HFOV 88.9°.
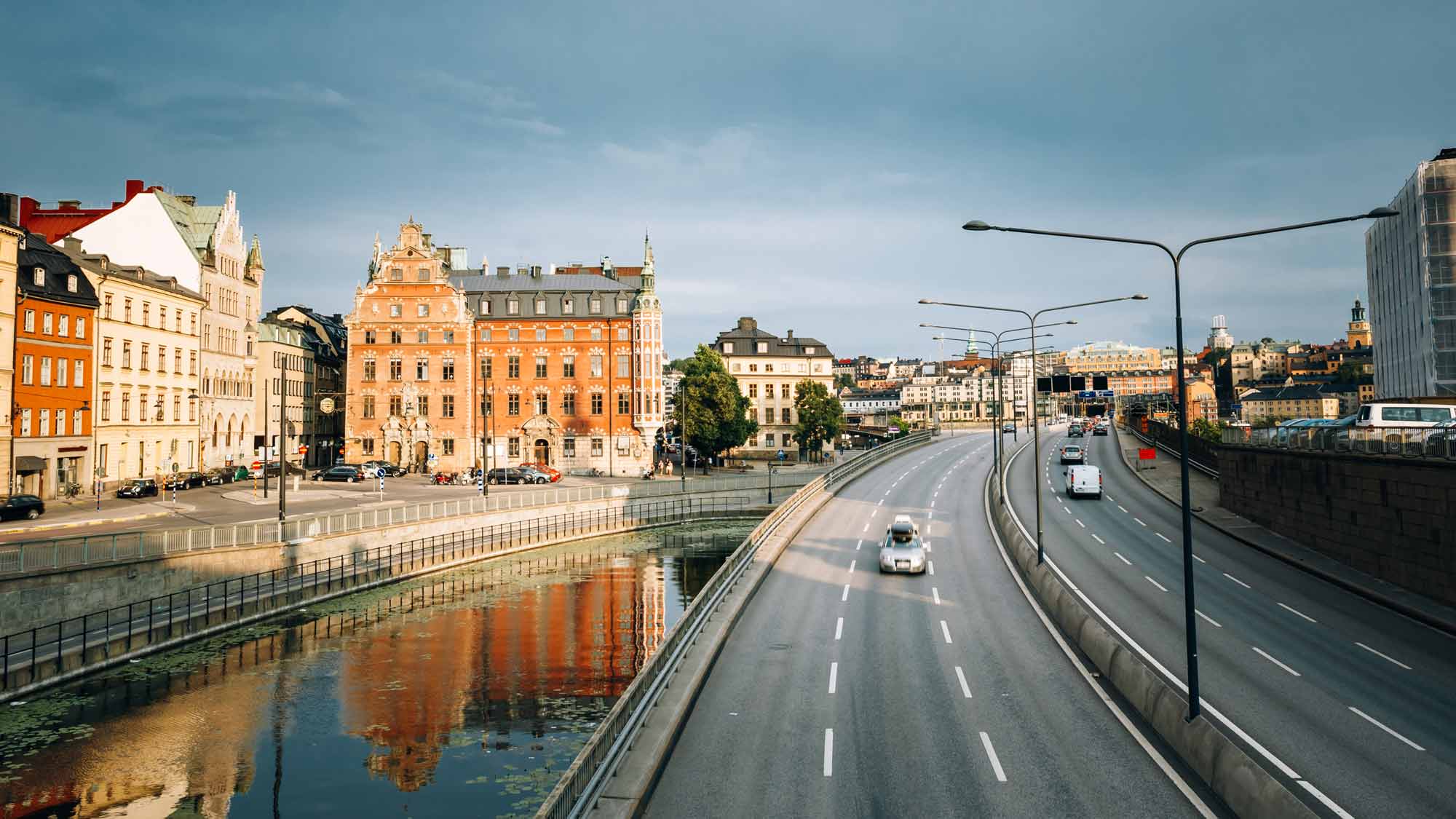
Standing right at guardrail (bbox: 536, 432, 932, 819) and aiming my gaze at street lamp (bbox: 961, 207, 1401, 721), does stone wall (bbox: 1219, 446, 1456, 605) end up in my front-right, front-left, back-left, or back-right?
front-left

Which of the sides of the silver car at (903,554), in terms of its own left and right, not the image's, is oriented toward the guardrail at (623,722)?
front

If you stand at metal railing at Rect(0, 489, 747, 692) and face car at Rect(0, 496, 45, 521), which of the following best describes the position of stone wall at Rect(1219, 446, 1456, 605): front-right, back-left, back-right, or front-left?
back-right

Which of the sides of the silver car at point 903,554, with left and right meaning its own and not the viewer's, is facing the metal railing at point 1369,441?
left

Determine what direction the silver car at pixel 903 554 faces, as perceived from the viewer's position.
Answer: facing the viewer

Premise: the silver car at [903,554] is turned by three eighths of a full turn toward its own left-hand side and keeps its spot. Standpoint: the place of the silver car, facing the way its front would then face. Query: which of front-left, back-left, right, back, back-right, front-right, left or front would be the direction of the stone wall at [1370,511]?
front-right

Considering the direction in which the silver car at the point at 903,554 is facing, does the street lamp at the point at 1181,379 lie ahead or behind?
ahead

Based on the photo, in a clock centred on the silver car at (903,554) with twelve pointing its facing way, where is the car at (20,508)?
The car is roughly at 3 o'clock from the silver car.

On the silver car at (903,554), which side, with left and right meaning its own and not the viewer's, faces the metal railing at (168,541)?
right

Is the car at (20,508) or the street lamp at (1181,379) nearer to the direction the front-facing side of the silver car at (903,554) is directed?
the street lamp

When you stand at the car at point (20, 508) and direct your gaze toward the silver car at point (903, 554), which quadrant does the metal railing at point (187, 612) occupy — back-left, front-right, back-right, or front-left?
front-right

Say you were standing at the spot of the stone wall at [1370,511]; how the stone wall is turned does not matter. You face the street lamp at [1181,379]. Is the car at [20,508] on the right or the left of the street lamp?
right
